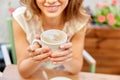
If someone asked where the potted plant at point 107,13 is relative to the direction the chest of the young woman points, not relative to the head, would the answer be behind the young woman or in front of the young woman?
behind

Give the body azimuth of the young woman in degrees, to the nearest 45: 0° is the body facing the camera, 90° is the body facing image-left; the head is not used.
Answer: approximately 0°

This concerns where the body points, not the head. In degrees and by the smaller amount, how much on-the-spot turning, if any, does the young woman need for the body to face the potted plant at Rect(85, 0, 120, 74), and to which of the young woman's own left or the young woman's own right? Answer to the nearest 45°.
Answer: approximately 135° to the young woman's own left
